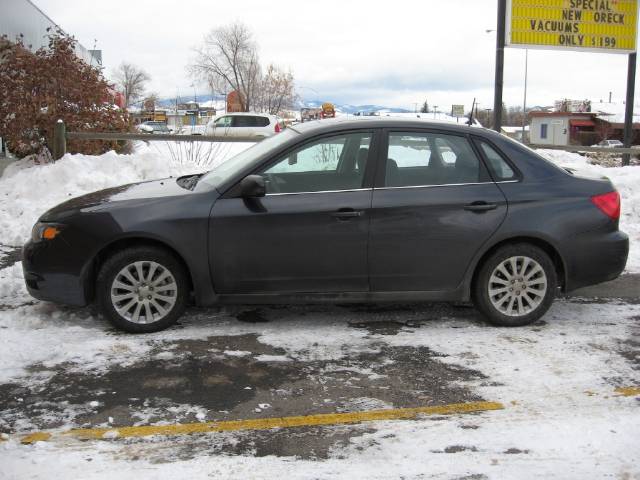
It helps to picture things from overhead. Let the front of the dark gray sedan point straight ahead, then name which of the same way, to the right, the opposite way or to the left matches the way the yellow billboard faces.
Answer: to the left

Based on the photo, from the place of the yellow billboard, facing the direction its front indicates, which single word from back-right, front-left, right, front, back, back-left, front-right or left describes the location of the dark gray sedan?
front

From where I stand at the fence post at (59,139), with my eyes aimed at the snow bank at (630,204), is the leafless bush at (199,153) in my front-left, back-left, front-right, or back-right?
front-left

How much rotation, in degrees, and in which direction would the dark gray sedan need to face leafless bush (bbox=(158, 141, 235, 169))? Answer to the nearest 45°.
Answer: approximately 90° to its right

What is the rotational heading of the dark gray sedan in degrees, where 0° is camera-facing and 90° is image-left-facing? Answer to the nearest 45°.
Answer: approximately 90°

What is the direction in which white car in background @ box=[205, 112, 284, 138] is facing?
to the viewer's left

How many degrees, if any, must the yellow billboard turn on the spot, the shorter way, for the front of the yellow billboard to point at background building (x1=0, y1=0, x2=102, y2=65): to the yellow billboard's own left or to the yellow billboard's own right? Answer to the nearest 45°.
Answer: approximately 90° to the yellow billboard's own right

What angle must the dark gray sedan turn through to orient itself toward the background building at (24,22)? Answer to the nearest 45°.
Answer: approximately 45° to its right

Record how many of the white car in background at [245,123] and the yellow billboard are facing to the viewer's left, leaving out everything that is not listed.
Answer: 1

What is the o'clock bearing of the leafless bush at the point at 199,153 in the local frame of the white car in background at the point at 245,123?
The leafless bush is roughly at 9 o'clock from the white car in background.

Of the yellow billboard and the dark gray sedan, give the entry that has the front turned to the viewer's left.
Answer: the dark gray sedan

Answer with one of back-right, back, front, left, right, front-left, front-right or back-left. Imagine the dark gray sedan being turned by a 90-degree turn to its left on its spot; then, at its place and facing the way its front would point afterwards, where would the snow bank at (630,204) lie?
back-left

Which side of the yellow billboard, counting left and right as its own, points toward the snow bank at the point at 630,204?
front

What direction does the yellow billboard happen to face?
toward the camera

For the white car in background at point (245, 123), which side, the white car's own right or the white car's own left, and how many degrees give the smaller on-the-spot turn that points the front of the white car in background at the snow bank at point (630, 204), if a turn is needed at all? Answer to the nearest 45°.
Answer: approximately 90° to the white car's own left

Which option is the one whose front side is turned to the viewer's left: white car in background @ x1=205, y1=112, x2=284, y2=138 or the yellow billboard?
the white car in background

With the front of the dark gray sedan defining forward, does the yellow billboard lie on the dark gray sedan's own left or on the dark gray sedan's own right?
on the dark gray sedan's own right

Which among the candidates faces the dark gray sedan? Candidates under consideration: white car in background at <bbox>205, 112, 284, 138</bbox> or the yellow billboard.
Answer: the yellow billboard
